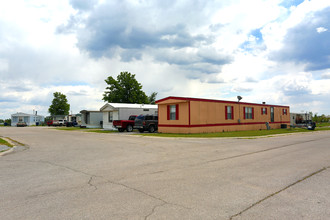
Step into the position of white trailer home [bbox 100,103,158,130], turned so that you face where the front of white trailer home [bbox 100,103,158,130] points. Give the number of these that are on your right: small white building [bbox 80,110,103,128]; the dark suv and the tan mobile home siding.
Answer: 1

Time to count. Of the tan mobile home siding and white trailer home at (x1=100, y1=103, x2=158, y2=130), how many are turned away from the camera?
0

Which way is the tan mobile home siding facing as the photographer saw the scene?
facing the viewer and to the right of the viewer

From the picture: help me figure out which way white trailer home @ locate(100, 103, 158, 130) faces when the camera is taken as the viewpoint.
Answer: facing the viewer and to the left of the viewer

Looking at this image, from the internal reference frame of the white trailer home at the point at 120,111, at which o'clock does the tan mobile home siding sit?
The tan mobile home siding is roughly at 9 o'clock from the white trailer home.

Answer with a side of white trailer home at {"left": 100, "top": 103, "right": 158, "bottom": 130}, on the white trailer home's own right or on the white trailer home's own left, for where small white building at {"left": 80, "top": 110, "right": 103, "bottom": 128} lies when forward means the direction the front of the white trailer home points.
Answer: on the white trailer home's own right

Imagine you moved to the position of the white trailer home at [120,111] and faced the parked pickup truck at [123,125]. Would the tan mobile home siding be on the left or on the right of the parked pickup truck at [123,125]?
left

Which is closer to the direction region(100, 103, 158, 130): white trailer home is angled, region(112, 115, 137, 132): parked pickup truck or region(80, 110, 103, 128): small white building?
the parked pickup truck
